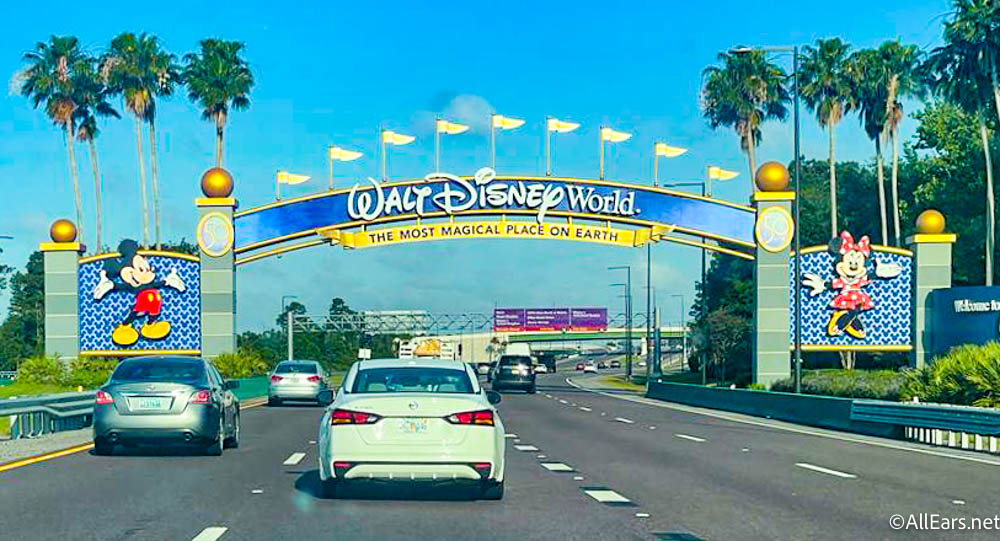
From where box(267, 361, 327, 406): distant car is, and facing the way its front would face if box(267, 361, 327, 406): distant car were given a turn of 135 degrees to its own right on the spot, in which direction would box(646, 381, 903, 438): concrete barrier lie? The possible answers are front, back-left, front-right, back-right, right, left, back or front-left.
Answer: front

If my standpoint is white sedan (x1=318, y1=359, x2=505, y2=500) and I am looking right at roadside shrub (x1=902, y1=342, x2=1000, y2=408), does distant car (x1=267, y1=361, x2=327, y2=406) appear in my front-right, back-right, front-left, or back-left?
front-left

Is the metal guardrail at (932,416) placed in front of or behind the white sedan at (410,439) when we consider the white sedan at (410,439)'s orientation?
in front

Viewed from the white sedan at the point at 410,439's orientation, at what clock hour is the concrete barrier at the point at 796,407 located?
The concrete barrier is roughly at 1 o'clock from the white sedan.

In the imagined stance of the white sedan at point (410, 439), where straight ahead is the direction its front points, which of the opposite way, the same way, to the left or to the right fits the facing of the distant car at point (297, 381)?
the same way

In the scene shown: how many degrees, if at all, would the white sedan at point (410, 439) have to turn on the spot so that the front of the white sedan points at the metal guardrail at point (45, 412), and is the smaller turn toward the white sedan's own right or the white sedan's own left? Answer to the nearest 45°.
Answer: approximately 45° to the white sedan's own left

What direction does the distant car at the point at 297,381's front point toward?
away from the camera

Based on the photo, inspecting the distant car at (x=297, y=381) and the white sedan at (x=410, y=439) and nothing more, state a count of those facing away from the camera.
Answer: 2

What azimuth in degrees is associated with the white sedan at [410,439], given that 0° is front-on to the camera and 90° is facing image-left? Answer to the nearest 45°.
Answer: approximately 180°

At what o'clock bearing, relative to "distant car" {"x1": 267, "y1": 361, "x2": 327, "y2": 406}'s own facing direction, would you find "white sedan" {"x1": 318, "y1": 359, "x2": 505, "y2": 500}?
The white sedan is roughly at 6 o'clock from the distant car.

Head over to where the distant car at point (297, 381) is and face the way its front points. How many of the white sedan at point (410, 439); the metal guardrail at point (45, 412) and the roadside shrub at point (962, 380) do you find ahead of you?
0

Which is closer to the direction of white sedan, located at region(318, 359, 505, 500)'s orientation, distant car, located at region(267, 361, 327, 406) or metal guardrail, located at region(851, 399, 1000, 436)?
the distant car

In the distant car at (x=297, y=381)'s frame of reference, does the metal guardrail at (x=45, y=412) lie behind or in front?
behind
